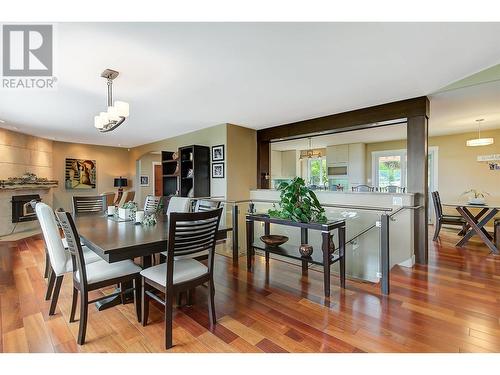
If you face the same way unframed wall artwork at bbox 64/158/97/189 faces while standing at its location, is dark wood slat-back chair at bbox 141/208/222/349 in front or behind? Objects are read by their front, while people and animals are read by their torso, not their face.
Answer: in front

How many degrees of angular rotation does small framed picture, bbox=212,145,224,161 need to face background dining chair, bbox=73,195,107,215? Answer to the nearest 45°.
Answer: approximately 45° to its right

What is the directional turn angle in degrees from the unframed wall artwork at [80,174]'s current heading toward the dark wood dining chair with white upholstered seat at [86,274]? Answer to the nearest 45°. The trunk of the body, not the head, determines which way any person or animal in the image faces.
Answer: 0° — it already faces it

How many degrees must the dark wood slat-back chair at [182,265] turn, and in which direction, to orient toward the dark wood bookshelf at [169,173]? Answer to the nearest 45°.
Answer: approximately 45° to its right

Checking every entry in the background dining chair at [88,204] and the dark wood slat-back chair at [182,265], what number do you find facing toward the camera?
1

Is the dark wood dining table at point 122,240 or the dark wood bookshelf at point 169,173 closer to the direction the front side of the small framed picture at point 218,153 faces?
the dark wood dining table

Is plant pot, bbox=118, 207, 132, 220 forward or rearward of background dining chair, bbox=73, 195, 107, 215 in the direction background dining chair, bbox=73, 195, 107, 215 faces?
forward

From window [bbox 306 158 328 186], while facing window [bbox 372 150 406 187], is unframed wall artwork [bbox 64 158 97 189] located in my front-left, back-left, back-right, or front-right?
back-right

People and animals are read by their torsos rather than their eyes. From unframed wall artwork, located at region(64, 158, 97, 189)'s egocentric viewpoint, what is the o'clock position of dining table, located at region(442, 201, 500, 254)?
The dining table is roughly at 11 o'clock from the unframed wall artwork.

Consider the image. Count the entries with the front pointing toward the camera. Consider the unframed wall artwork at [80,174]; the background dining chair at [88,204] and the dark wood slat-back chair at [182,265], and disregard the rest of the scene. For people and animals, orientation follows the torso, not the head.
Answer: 2

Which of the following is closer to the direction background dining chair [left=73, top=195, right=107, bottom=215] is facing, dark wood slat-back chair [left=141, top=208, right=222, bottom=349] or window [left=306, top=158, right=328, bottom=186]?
the dark wood slat-back chair

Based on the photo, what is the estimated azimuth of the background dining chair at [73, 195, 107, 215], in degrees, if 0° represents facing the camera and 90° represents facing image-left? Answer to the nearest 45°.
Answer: approximately 0°

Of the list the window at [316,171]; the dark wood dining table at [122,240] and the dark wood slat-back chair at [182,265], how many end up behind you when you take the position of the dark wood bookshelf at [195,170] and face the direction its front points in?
1

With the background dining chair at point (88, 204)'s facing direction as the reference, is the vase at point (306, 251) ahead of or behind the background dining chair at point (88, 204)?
ahead

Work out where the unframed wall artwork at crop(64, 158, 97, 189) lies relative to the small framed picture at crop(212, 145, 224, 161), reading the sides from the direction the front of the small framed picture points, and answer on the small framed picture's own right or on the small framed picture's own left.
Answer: on the small framed picture's own right

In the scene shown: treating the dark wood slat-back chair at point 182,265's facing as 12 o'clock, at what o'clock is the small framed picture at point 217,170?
The small framed picture is roughly at 2 o'clock from the dark wood slat-back chair.
